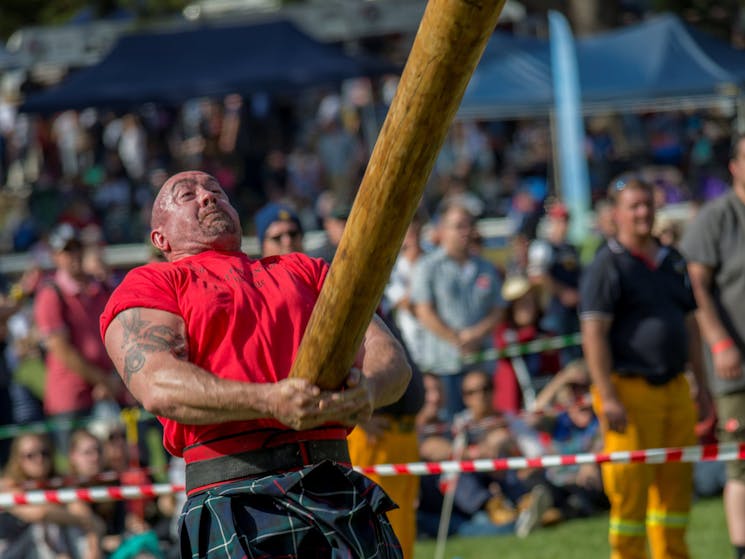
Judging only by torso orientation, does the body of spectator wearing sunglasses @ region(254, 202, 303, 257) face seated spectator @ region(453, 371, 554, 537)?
no

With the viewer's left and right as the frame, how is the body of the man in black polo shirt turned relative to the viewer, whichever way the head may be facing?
facing the viewer and to the right of the viewer

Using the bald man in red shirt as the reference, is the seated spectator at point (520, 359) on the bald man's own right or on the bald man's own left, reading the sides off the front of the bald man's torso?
on the bald man's own left

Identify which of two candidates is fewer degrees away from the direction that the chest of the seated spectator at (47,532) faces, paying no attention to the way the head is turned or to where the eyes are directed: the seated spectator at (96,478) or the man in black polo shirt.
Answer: the man in black polo shirt

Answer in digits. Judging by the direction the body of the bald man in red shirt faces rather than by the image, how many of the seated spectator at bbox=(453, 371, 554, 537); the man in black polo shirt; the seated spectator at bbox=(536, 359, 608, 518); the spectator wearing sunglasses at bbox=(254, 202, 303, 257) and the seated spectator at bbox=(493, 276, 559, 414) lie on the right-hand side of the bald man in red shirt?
0

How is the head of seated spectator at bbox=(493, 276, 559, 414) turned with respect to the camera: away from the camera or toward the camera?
toward the camera

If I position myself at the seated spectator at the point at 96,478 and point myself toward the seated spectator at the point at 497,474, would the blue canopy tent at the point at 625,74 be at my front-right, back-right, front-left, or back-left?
front-left

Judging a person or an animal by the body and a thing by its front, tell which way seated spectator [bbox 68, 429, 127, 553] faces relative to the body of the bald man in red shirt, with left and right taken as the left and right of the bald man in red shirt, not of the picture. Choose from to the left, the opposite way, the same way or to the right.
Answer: the same way

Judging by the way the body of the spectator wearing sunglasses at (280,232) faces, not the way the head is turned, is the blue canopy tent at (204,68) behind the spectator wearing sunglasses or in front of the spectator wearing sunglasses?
behind

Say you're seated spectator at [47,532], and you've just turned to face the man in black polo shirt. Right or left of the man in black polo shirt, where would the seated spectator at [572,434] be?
left

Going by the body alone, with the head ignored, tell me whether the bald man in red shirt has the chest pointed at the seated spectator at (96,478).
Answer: no

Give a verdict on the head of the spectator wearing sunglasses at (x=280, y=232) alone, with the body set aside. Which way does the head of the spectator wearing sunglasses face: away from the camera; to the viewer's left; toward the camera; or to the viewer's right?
toward the camera

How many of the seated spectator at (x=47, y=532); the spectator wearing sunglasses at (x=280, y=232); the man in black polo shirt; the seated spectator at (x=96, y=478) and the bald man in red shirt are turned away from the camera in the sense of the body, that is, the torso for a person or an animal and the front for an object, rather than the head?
0

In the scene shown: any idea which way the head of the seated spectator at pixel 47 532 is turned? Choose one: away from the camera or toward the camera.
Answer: toward the camera

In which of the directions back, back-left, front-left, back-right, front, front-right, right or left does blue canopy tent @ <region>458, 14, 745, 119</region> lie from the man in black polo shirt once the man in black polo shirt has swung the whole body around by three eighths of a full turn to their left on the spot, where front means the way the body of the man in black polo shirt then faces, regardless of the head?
front

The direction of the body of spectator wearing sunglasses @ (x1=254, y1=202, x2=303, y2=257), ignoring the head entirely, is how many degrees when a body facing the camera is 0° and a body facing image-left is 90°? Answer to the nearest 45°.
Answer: approximately 315°
